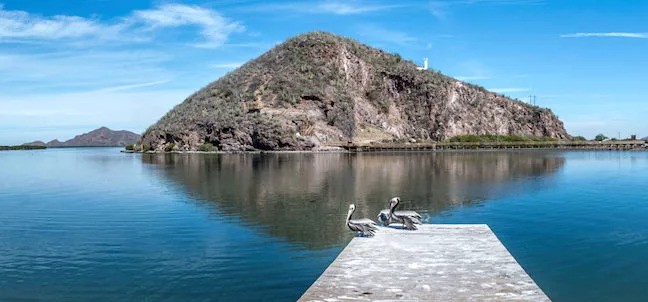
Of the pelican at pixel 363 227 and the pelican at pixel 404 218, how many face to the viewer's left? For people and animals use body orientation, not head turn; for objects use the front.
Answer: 2

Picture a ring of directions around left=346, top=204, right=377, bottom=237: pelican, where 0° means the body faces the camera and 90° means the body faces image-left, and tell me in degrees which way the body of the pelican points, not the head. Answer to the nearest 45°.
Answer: approximately 90°

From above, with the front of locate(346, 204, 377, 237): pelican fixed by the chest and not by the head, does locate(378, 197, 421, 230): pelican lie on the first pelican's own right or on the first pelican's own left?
on the first pelican's own right

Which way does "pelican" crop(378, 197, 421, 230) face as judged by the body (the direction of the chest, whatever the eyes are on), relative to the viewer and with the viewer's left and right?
facing to the left of the viewer
